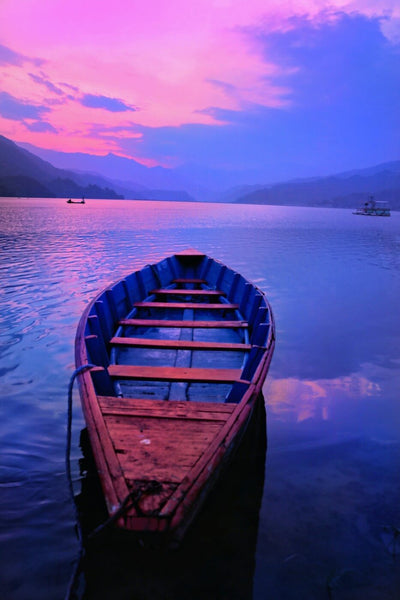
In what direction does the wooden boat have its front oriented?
toward the camera
